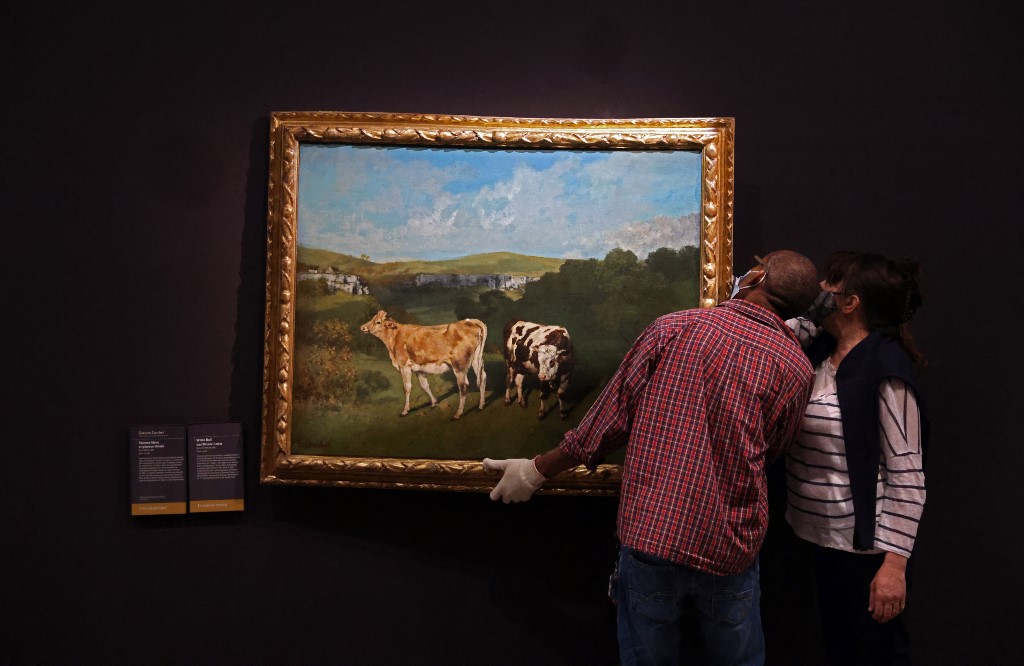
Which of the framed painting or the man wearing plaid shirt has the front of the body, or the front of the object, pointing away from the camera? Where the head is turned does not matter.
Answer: the man wearing plaid shirt

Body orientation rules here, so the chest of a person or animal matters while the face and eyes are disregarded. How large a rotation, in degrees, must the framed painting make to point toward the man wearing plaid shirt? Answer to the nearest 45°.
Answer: approximately 45° to its left

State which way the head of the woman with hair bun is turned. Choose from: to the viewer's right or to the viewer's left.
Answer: to the viewer's left

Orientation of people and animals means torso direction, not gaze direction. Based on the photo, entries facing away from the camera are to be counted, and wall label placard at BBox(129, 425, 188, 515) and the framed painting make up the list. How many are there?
0

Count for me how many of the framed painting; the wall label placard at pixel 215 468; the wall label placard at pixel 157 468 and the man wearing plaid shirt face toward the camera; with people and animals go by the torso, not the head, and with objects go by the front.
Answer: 3

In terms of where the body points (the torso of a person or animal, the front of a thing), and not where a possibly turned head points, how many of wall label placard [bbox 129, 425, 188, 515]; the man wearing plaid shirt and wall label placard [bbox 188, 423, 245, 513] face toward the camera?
2

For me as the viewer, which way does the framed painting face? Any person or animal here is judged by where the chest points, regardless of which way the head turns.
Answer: facing the viewer

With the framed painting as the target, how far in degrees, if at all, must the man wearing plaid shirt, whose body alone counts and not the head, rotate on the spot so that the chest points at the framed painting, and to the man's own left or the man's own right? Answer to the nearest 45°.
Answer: approximately 45° to the man's own left

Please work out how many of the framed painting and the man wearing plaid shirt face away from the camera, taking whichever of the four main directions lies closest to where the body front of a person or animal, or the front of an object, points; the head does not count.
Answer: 1

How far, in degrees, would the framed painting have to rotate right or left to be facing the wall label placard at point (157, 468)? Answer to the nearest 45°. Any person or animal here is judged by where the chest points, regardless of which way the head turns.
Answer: approximately 90° to its right

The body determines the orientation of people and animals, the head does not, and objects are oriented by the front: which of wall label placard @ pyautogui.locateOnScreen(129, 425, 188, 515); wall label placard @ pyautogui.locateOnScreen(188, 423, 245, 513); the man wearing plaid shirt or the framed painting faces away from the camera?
the man wearing plaid shirt

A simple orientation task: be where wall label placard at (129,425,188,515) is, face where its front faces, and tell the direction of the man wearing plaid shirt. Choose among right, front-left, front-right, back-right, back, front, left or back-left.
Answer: front-left

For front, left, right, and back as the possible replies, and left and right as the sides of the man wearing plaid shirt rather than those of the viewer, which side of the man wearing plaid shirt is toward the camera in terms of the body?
back

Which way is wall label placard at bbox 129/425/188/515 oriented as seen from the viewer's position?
toward the camera

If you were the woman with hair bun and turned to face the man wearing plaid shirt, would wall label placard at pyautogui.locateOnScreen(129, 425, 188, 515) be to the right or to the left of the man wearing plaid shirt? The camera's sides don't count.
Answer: right

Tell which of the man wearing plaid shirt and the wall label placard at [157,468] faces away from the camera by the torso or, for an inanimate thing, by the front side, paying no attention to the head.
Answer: the man wearing plaid shirt

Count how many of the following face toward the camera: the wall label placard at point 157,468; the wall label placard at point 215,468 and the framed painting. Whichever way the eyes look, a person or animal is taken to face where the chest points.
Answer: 3

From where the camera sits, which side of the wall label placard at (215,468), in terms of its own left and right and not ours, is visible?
front
